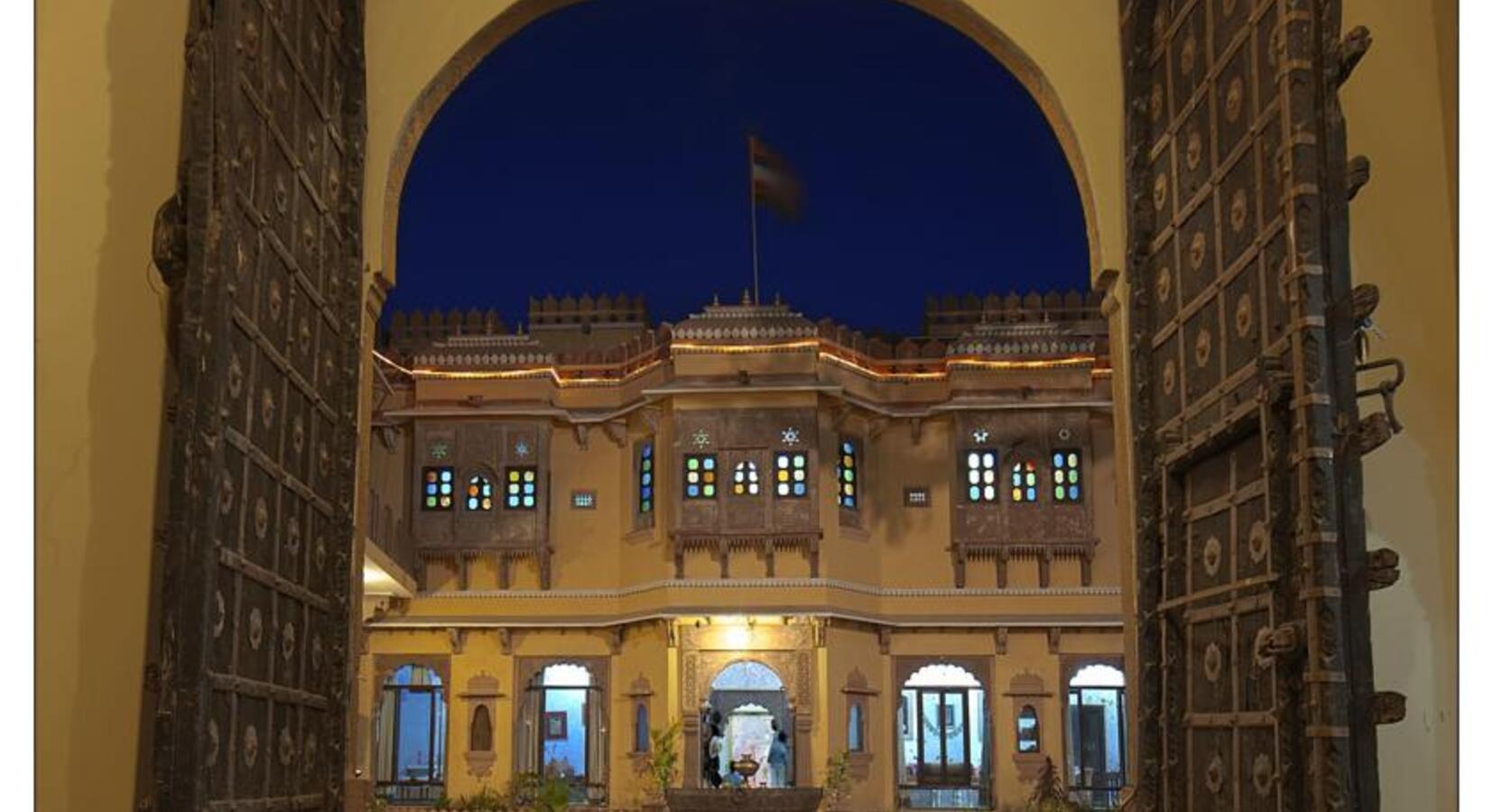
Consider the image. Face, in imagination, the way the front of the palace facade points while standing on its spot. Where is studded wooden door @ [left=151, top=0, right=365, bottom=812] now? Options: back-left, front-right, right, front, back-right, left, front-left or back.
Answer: front

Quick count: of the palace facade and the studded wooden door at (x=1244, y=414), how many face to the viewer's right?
0

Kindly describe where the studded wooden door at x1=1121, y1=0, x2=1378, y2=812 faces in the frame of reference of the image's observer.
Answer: facing the viewer and to the left of the viewer

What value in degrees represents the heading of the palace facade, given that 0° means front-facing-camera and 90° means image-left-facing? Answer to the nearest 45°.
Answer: approximately 0°

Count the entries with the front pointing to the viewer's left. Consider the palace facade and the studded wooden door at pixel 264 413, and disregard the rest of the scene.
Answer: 0

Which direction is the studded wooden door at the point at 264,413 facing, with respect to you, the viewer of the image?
facing the viewer and to the right of the viewer

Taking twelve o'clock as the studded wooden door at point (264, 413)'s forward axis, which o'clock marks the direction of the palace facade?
The palace facade is roughly at 8 o'clock from the studded wooden door.

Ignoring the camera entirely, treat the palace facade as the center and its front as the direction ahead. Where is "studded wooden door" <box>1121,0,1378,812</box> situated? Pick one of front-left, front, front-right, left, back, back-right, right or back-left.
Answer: front

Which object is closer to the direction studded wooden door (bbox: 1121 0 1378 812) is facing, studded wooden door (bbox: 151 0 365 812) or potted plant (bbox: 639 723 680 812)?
the studded wooden door

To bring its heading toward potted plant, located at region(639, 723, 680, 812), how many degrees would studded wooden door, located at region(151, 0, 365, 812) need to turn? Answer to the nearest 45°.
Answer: approximately 135° to its left
